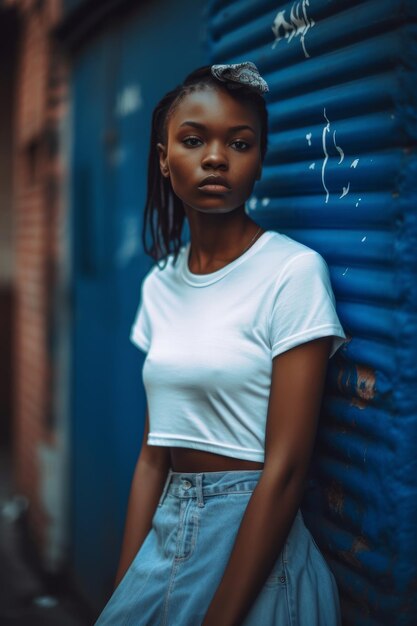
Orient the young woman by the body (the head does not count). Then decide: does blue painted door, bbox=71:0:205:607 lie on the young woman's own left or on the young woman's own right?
on the young woman's own right

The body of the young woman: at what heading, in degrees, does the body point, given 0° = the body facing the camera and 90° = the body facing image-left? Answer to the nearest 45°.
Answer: approximately 45°
